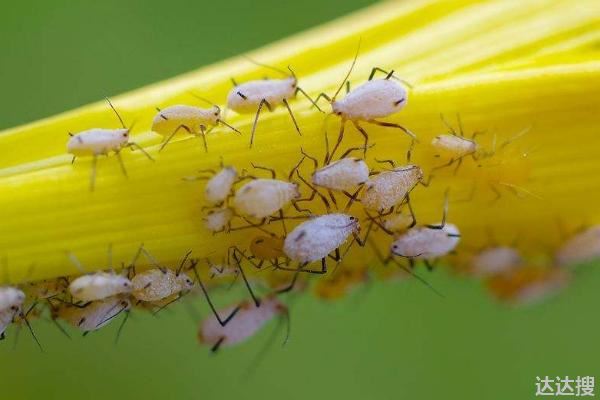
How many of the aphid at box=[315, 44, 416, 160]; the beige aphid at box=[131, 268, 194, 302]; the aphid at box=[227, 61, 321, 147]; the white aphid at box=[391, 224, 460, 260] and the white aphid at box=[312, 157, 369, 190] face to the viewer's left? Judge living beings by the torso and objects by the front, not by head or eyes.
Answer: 3

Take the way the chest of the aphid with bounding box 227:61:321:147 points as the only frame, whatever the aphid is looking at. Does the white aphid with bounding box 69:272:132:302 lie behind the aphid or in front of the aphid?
behind

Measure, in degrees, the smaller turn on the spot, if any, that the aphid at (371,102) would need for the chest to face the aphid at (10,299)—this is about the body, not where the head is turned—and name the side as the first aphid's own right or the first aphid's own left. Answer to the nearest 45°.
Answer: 0° — it already faces it

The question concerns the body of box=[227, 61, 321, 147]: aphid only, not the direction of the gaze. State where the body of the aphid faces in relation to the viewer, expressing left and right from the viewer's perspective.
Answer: facing to the right of the viewer

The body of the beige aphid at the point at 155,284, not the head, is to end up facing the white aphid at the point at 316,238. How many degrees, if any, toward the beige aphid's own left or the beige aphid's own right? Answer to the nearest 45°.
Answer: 0° — it already faces it

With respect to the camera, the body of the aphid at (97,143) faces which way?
to the viewer's right

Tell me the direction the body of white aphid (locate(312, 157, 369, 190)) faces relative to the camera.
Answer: to the viewer's left
